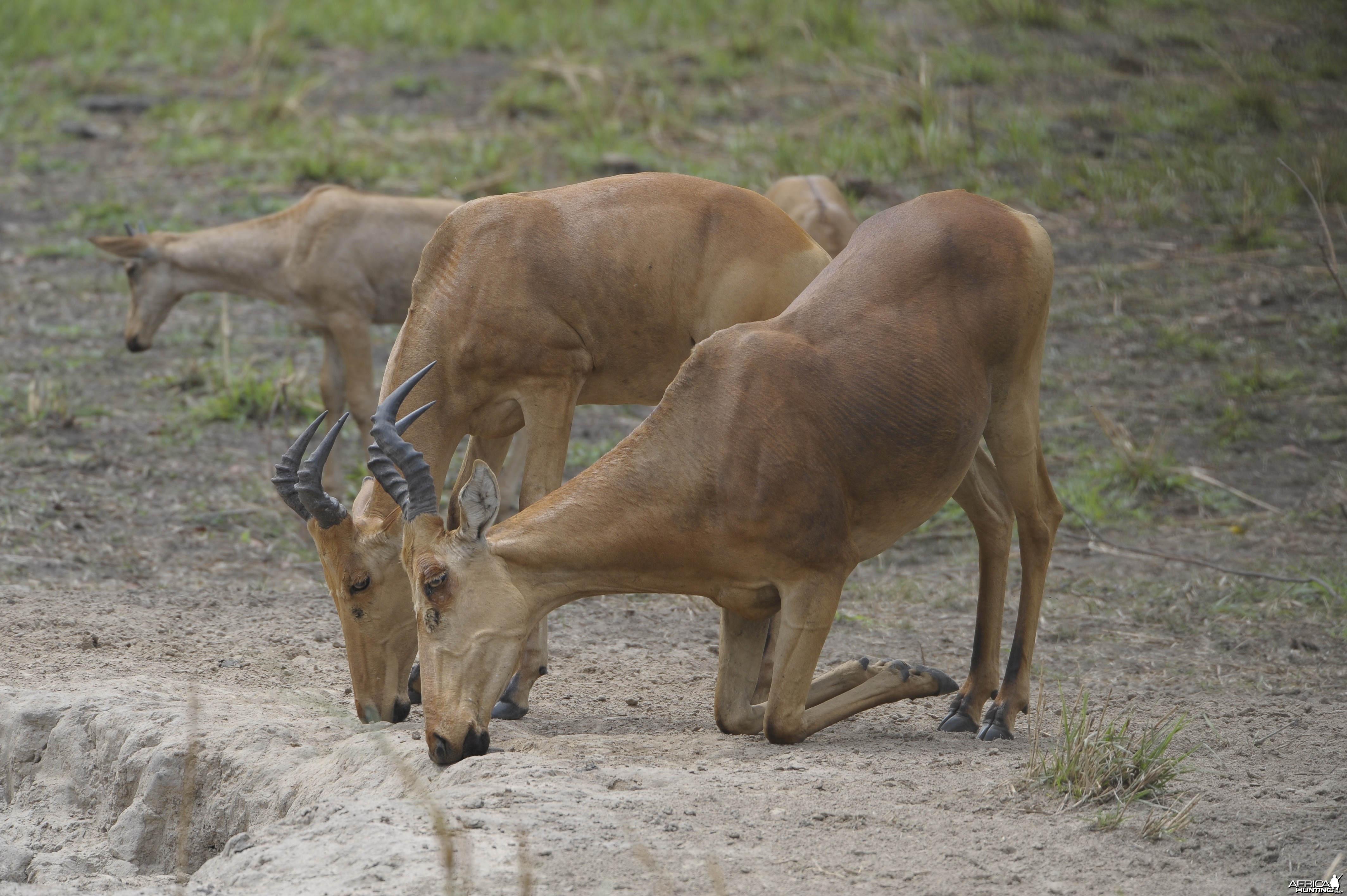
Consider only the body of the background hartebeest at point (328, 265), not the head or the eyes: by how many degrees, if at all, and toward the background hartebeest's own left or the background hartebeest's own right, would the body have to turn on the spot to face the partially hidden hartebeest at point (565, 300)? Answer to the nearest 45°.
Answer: approximately 90° to the background hartebeest's own left

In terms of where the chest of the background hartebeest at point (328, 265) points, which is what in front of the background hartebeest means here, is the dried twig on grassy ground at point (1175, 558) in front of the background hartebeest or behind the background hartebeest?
behind

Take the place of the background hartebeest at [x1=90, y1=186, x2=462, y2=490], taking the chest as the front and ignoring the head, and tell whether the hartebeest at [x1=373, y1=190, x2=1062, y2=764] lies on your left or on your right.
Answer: on your left

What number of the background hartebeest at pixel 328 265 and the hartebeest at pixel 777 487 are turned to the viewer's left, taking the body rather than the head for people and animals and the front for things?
2

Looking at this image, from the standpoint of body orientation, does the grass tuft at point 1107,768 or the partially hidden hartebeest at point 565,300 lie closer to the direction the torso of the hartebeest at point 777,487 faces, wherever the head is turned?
the partially hidden hartebeest

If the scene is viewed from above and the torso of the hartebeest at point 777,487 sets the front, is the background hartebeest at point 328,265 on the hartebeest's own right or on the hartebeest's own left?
on the hartebeest's own right

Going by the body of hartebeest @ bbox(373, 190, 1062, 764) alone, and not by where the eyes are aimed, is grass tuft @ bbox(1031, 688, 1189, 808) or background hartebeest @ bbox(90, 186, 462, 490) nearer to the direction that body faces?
the background hartebeest

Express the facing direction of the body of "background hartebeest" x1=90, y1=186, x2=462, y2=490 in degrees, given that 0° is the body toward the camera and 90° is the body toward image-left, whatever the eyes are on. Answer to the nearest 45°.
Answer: approximately 90°

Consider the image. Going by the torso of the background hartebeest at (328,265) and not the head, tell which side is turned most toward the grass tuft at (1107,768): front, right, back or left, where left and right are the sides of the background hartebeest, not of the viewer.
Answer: left

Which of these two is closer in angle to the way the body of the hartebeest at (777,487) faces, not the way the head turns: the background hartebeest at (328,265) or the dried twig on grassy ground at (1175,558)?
the background hartebeest

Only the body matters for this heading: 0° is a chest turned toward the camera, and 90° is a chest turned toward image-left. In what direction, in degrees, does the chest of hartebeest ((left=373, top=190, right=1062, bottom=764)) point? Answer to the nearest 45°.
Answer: approximately 90°
